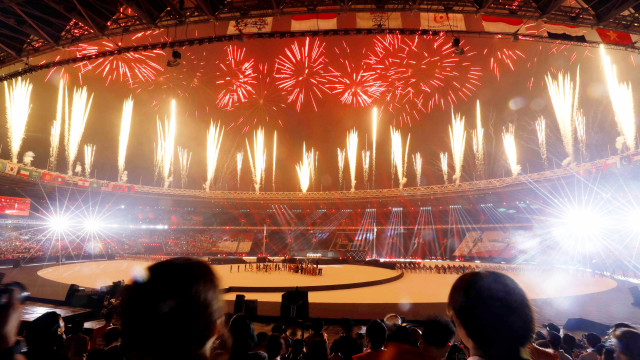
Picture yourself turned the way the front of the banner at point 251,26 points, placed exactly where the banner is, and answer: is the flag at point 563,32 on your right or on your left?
on your left

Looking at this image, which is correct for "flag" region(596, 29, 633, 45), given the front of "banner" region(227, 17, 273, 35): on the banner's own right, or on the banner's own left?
on the banner's own left

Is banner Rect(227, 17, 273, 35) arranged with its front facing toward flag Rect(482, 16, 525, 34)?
no

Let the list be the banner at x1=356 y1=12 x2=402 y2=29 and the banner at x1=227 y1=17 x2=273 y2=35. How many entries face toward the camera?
2

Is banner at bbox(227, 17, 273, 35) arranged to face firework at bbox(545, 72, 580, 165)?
no

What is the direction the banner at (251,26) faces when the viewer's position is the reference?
facing the viewer

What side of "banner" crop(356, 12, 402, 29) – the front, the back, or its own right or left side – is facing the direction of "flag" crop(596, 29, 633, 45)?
left

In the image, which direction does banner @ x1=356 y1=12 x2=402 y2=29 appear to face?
toward the camera

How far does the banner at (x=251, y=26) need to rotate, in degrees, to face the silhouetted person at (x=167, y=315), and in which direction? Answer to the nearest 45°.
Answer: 0° — it already faces them

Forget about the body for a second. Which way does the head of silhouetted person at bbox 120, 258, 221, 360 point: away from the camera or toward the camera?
away from the camera
